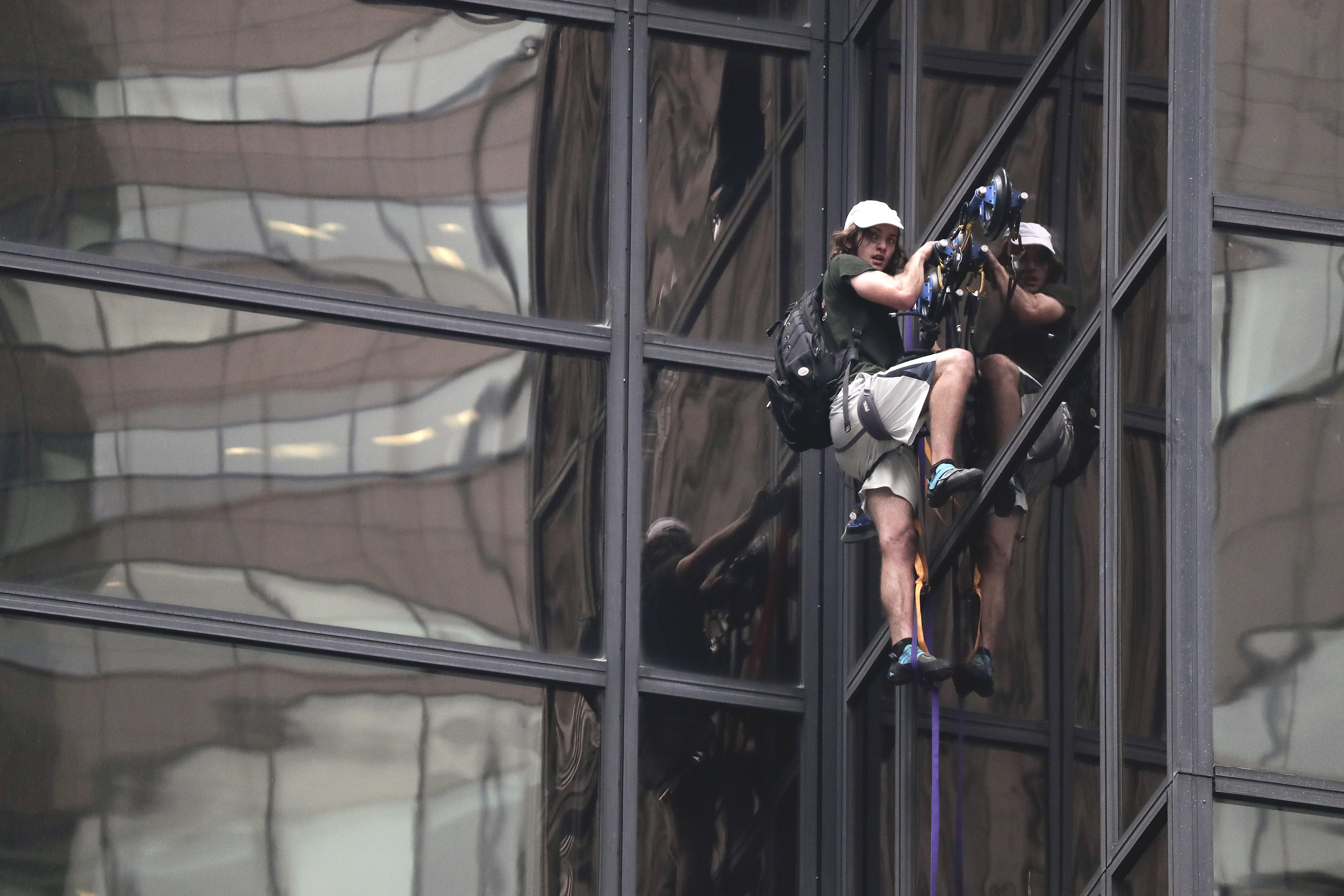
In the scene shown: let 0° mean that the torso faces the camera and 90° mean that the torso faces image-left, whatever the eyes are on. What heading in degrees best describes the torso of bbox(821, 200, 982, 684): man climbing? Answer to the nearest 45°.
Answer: approximately 270°
